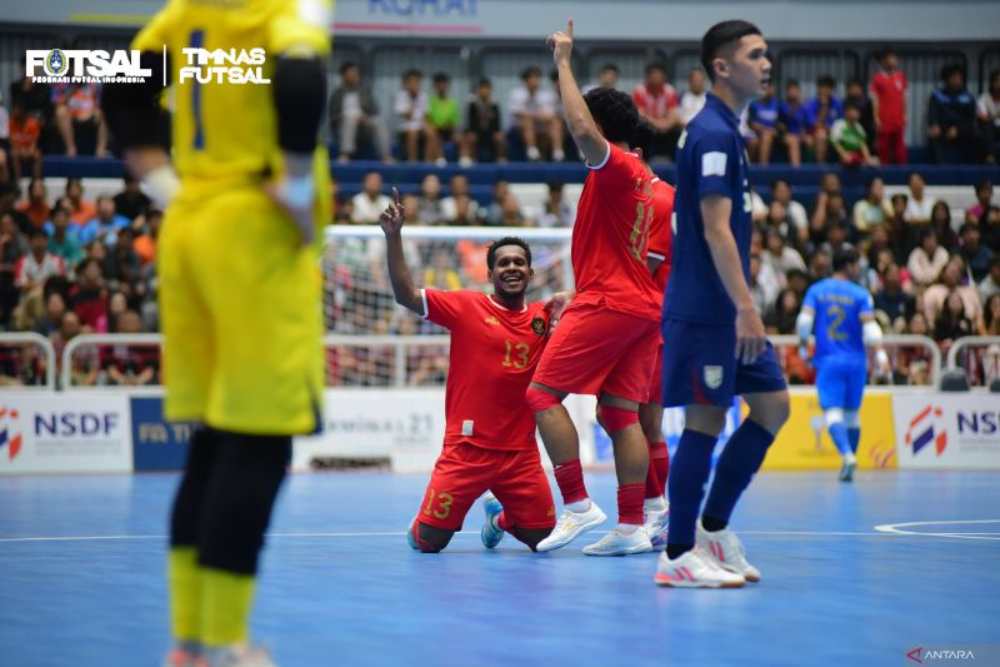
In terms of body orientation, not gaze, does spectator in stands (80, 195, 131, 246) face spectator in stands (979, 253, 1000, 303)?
no

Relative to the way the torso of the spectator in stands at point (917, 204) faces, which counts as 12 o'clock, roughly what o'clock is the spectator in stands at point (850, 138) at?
the spectator in stands at point (850, 138) is roughly at 5 o'clock from the spectator in stands at point (917, 204).

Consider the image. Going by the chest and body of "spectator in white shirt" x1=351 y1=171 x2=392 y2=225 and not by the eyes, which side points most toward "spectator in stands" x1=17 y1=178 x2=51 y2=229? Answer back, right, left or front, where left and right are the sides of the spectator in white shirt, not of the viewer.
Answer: right

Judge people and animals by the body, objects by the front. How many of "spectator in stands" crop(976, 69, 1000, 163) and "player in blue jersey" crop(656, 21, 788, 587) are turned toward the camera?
1

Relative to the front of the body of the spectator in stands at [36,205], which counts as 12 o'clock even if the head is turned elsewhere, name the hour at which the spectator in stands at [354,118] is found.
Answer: the spectator in stands at [354,118] is roughly at 8 o'clock from the spectator in stands at [36,205].

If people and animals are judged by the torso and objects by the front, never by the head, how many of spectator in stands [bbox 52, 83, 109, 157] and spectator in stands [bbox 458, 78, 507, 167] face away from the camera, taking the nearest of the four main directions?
0

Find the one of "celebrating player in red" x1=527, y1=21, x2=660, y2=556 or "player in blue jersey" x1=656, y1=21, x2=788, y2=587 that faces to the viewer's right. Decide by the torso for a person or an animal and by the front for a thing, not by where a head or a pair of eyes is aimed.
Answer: the player in blue jersey

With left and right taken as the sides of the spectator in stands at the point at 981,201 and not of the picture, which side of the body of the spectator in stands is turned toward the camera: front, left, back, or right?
front

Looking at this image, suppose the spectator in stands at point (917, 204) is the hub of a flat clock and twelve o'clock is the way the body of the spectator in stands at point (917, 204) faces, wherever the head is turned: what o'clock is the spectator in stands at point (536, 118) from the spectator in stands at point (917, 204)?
the spectator in stands at point (536, 118) is roughly at 3 o'clock from the spectator in stands at point (917, 204).

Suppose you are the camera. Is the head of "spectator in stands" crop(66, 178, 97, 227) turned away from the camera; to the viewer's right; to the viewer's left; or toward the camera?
toward the camera

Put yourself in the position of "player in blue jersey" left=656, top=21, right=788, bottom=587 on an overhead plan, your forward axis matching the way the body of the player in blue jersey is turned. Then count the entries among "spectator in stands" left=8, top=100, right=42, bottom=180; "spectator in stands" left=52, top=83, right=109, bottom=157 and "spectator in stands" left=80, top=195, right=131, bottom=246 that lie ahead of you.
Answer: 0

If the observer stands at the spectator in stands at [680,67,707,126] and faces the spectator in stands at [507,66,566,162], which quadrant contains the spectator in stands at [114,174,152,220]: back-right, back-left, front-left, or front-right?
front-left

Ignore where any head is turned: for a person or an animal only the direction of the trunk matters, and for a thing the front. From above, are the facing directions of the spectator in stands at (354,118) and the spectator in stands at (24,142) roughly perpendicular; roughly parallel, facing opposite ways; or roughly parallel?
roughly parallel

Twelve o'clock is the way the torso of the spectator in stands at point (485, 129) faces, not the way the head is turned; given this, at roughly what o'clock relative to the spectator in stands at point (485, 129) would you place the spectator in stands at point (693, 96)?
the spectator in stands at point (693, 96) is roughly at 9 o'clock from the spectator in stands at point (485, 129).

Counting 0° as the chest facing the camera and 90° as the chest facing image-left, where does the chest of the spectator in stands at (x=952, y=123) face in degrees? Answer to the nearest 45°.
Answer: approximately 0°

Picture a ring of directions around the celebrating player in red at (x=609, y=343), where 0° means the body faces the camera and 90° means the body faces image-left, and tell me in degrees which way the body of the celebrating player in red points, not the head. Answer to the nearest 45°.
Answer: approximately 135°

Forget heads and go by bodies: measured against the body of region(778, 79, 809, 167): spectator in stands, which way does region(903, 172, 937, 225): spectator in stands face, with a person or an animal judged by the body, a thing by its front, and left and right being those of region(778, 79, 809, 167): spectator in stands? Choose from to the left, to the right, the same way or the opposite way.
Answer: the same way

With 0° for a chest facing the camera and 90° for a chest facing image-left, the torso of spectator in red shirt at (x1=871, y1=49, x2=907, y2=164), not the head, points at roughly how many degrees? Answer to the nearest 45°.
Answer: approximately 0°

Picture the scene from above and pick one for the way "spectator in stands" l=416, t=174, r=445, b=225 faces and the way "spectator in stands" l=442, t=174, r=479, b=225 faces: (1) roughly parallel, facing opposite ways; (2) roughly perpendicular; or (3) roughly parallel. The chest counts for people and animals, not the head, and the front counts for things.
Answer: roughly parallel
